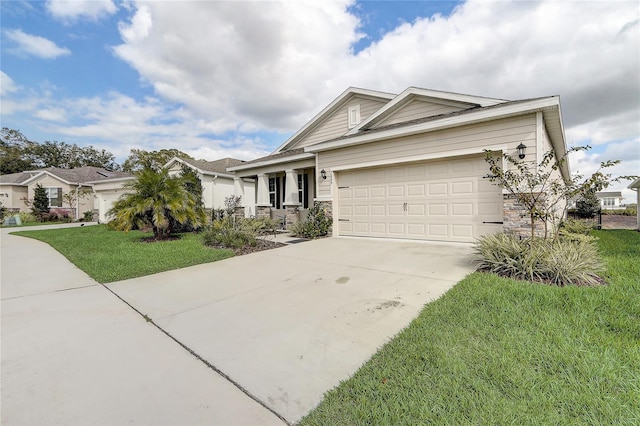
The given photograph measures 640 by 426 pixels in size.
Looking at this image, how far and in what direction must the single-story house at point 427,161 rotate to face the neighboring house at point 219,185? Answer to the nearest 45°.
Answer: approximately 90° to its right

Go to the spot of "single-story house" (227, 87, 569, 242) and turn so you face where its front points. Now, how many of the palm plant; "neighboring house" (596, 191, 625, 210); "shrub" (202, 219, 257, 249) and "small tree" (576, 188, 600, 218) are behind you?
2

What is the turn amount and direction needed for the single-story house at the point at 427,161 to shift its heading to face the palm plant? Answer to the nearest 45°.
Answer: approximately 45° to its right

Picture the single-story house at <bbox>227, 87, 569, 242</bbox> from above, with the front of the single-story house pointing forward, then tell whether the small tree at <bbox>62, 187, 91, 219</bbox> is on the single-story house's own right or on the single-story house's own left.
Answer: on the single-story house's own right

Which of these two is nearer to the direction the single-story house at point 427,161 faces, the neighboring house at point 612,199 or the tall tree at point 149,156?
the tall tree

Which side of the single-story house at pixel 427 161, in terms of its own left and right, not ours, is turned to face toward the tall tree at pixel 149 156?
right

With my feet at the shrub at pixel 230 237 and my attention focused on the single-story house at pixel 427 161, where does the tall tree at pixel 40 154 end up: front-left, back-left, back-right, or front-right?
back-left

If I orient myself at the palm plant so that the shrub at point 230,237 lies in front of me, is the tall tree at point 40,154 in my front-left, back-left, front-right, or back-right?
back-left

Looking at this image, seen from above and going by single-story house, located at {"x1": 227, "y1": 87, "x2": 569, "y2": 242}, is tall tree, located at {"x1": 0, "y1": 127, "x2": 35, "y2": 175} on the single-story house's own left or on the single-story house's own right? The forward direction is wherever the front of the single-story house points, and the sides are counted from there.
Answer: on the single-story house's own right

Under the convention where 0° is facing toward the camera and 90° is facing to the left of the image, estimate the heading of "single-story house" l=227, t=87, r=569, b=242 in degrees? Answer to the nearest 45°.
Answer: approximately 45°

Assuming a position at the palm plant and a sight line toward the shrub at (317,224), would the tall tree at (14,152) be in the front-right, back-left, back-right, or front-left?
back-left

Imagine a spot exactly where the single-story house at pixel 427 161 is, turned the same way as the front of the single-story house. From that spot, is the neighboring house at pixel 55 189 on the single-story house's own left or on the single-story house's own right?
on the single-story house's own right

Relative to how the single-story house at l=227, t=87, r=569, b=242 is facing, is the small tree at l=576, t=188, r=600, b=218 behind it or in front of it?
behind
